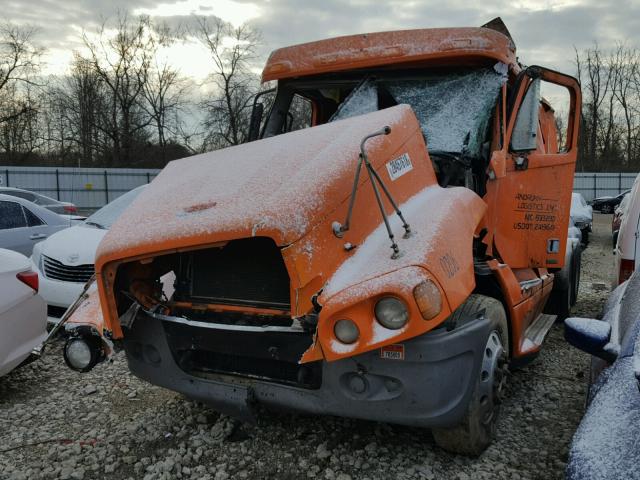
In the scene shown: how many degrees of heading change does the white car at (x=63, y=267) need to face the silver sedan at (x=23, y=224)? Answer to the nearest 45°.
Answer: approximately 135° to its right

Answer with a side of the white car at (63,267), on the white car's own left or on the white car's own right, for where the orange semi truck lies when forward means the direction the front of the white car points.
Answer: on the white car's own left

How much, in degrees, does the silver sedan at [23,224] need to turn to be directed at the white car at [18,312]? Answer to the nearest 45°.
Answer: approximately 90° to its left

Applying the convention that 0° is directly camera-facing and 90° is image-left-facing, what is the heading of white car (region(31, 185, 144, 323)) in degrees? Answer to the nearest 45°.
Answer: approximately 45°

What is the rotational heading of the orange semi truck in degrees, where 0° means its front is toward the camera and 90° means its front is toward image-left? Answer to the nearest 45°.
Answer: approximately 45°

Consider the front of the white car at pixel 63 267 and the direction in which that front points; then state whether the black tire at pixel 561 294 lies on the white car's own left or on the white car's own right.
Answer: on the white car's own left

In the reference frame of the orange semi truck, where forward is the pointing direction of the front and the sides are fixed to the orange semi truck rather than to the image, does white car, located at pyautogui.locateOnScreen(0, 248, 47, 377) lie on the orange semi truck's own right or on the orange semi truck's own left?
on the orange semi truck's own right

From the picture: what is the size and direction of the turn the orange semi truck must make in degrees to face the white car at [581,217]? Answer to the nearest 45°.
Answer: approximately 180°

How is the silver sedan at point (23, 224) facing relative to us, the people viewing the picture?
facing to the left of the viewer
